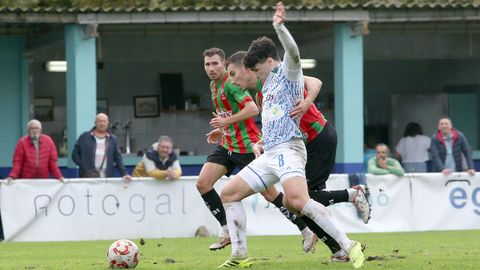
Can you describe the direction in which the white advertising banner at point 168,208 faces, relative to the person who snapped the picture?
facing the viewer

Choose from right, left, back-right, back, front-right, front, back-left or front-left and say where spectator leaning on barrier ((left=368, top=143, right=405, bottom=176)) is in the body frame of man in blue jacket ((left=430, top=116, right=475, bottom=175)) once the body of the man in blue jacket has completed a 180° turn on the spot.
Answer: back-left

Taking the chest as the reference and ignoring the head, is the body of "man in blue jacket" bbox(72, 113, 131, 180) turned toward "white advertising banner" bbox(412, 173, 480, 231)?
no

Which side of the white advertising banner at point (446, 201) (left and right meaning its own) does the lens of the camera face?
front

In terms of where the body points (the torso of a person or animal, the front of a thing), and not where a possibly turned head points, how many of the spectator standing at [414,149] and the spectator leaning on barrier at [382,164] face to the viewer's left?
0

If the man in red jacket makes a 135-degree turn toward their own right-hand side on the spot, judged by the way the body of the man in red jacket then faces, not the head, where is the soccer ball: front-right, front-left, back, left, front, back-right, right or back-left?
back-left

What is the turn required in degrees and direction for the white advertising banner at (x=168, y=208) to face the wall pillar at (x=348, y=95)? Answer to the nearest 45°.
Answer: approximately 135° to its left

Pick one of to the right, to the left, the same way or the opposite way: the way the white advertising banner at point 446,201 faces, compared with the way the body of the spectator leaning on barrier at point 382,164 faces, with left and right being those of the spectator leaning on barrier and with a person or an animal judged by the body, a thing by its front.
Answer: the same way

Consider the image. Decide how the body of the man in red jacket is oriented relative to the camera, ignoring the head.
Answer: toward the camera

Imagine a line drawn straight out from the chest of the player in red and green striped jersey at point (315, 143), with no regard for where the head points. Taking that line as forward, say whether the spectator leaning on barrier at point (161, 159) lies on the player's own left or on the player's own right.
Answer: on the player's own right

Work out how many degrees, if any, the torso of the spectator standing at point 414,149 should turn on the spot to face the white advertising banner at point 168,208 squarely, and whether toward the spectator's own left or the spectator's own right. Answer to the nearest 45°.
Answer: approximately 135° to the spectator's own left

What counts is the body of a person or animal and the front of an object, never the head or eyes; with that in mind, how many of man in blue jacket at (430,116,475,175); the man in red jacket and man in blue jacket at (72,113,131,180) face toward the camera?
3

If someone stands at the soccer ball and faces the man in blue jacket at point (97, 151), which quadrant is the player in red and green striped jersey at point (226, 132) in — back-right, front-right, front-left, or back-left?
front-right

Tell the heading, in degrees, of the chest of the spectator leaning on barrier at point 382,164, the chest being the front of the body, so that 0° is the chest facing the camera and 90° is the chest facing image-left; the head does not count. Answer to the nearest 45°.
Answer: approximately 0°

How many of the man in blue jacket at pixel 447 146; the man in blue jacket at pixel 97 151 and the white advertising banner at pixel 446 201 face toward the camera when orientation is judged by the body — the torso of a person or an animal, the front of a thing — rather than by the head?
3

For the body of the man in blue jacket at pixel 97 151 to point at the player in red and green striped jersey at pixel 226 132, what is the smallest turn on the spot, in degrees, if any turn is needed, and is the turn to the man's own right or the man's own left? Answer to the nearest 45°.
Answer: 0° — they already face them

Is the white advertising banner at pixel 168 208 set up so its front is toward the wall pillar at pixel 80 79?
no

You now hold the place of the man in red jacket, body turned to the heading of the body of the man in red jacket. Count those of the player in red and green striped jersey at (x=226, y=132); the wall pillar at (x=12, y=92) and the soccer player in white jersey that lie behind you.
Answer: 1

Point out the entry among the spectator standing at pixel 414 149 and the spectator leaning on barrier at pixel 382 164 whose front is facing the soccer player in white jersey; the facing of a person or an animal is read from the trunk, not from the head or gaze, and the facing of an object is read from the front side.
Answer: the spectator leaning on barrier at pixel 382 164
